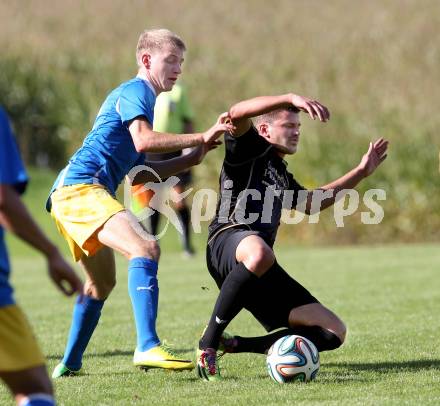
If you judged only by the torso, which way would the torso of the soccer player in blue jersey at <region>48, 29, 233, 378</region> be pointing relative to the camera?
to the viewer's right

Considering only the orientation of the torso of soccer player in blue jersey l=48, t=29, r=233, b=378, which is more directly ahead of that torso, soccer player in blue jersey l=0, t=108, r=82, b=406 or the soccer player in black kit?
the soccer player in black kit

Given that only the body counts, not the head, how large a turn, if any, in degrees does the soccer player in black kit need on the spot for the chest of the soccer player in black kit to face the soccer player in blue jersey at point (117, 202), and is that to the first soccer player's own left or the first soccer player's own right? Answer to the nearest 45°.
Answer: approximately 135° to the first soccer player's own right

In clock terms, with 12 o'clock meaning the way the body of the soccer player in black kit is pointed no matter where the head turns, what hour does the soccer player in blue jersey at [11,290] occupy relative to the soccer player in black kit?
The soccer player in blue jersey is roughly at 2 o'clock from the soccer player in black kit.

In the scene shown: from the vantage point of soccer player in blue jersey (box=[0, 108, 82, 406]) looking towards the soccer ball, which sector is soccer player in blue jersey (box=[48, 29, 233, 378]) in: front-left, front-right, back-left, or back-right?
front-left

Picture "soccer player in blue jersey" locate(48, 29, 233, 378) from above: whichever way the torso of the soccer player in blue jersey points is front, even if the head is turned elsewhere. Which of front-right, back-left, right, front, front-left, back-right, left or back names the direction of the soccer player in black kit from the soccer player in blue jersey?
front

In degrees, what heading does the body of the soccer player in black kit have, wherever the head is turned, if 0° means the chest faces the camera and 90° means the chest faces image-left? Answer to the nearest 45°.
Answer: approximately 315°

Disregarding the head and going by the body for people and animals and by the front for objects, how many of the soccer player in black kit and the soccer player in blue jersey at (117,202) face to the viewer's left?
0
